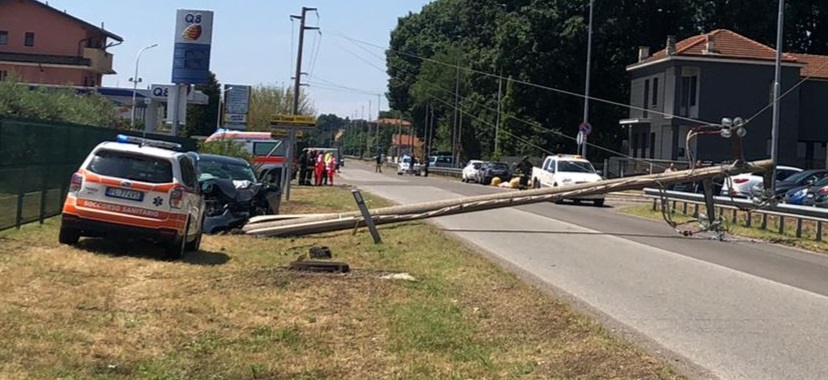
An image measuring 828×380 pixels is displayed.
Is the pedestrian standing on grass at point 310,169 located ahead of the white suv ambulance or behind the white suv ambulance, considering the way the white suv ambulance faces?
ahead

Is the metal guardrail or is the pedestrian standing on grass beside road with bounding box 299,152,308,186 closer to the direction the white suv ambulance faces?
the pedestrian standing on grass beside road

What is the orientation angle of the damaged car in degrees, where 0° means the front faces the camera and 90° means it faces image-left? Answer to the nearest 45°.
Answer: approximately 315°

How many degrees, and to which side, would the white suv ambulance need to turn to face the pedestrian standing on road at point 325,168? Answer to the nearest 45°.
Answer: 0° — it already faces them

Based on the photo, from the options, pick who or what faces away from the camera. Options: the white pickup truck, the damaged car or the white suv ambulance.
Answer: the white suv ambulance

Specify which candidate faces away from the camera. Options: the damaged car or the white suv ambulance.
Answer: the white suv ambulance

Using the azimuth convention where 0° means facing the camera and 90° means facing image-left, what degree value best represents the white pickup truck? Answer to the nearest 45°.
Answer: approximately 315°

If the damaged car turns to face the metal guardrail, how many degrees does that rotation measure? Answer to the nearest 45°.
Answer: approximately 45° to its left

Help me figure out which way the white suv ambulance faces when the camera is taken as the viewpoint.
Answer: facing away from the viewer

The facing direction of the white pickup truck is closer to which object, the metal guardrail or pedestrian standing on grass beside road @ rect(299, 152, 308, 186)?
the metal guardrail

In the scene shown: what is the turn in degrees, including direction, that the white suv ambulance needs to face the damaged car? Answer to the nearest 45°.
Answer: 0° — it already faces it
